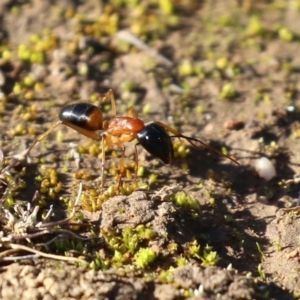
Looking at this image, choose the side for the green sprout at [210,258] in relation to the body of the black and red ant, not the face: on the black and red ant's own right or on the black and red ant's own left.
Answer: on the black and red ant's own right

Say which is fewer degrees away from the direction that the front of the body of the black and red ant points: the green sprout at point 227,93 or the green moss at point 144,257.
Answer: the green sprout

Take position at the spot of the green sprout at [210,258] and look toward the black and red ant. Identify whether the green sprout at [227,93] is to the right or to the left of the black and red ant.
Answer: right

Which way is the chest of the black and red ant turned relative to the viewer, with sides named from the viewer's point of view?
facing to the right of the viewer

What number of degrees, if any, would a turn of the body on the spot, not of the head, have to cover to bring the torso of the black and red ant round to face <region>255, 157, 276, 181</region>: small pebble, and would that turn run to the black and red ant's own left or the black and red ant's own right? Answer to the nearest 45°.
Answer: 0° — it already faces it

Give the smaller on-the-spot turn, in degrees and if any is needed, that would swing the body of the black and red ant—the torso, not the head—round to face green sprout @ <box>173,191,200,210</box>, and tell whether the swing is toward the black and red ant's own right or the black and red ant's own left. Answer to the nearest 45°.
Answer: approximately 45° to the black and red ant's own right

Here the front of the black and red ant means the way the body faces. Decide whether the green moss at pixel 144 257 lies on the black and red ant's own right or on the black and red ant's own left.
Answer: on the black and red ant's own right

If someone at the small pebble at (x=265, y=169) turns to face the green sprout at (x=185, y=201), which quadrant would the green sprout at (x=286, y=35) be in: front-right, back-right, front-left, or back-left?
back-right

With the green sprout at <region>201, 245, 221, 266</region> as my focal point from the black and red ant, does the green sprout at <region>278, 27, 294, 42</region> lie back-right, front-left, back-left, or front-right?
back-left

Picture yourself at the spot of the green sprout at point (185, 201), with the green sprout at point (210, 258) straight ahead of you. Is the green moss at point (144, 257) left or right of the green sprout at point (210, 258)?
right

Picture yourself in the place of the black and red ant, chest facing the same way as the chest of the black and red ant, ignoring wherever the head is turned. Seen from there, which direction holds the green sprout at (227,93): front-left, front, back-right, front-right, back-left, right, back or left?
front-left

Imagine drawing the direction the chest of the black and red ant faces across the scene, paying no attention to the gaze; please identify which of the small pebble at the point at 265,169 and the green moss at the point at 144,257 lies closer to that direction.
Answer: the small pebble
